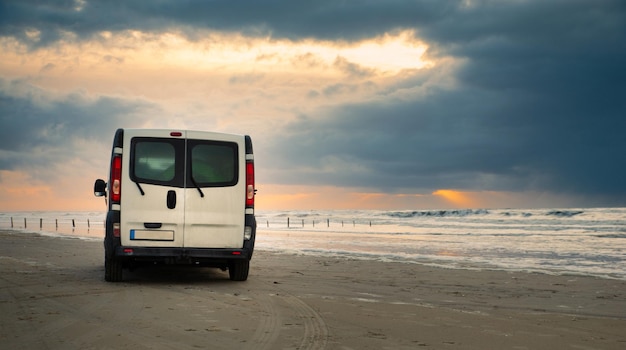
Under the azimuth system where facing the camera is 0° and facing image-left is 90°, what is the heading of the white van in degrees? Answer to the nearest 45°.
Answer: approximately 180°
